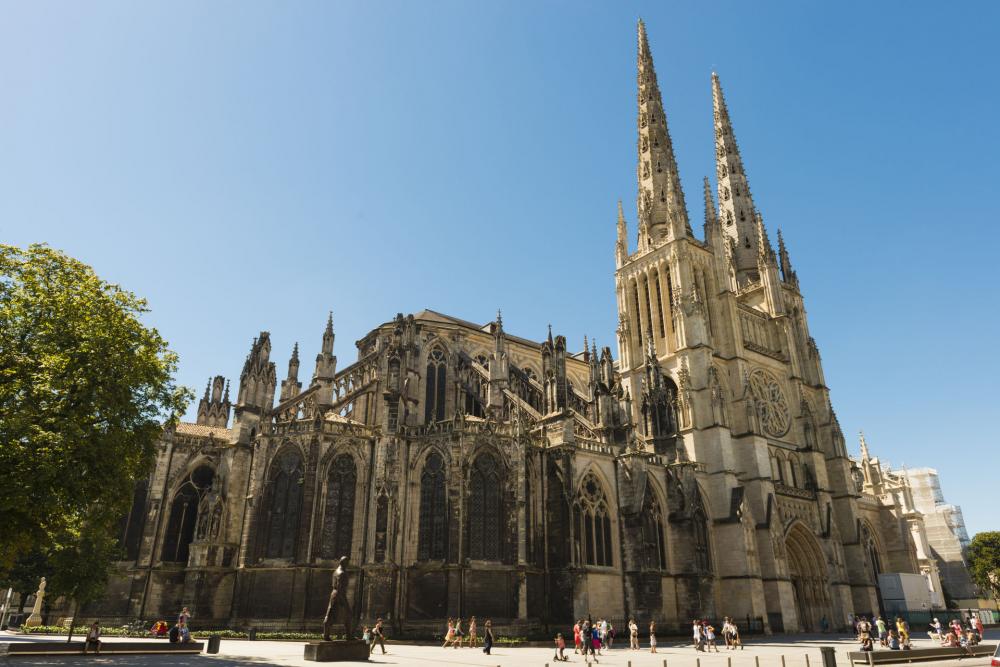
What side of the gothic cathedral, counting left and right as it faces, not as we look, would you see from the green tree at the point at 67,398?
right

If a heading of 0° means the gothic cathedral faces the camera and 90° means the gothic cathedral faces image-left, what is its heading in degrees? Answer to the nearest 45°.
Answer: approximately 315°

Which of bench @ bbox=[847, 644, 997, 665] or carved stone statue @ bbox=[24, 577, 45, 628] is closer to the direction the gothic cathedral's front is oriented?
the bench

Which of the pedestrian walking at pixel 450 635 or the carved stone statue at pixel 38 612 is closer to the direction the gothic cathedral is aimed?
the pedestrian walking

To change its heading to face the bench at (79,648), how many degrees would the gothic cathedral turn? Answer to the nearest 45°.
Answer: approximately 90° to its right

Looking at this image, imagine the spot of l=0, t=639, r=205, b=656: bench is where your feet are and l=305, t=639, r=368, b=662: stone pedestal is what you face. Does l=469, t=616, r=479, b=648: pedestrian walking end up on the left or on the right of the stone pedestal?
left

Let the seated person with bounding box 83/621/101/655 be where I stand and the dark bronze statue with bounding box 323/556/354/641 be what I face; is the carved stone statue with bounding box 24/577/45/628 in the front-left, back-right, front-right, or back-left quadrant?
back-left

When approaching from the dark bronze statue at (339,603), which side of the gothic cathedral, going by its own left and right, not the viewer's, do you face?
right

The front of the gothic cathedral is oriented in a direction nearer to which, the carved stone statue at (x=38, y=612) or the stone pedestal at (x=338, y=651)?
the stone pedestal

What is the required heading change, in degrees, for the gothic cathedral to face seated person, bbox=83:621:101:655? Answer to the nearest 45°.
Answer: approximately 90° to its right

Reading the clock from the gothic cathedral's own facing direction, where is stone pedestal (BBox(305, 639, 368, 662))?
The stone pedestal is roughly at 2 o'clock from the gothic cathedral.
